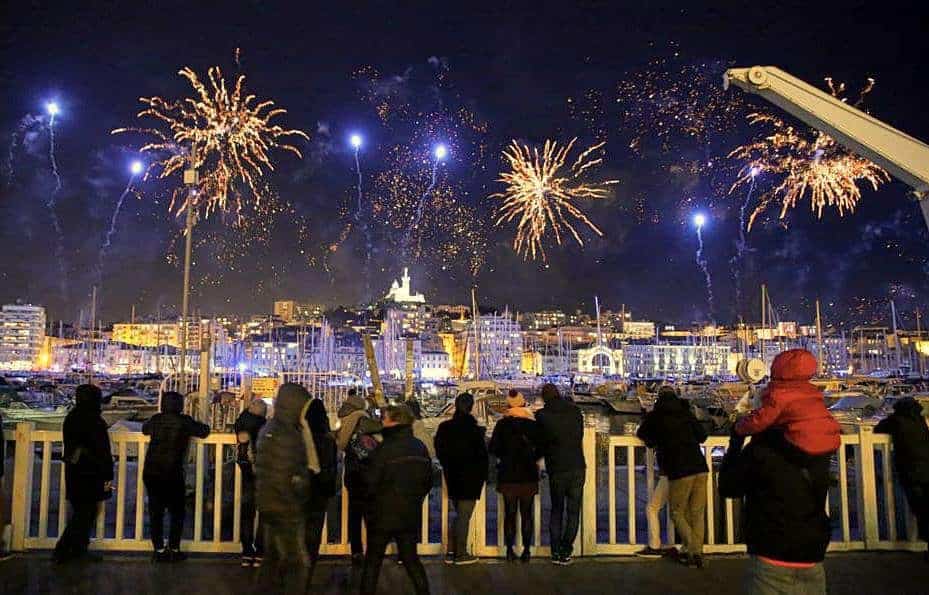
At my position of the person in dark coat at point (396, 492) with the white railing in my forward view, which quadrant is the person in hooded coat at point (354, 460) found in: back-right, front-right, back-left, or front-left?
front-left

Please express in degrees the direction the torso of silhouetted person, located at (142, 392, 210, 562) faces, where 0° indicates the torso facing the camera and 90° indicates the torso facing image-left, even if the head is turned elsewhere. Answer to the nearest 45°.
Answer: approximately 180°

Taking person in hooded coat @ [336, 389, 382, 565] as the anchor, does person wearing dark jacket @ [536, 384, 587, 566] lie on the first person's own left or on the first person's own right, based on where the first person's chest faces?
on the first person's own right

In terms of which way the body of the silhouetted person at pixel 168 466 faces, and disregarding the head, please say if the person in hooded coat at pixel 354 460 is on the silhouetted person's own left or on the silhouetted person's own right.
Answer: on the silhouetted person's own right

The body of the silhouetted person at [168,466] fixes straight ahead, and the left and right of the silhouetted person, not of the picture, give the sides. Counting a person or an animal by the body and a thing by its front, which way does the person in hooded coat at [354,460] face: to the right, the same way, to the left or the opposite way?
the same way

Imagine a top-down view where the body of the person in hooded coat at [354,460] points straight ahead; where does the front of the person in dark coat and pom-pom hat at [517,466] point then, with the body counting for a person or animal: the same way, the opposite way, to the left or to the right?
the same way

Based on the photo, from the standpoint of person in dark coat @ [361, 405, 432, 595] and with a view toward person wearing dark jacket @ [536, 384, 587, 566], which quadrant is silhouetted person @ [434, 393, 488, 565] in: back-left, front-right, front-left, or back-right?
front-left

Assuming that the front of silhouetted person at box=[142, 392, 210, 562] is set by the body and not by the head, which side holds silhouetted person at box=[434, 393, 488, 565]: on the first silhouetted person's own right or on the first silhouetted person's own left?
on the first silhouetted person's own right

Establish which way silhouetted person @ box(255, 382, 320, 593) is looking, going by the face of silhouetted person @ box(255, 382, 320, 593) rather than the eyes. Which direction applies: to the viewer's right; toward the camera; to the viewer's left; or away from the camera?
away from the camera

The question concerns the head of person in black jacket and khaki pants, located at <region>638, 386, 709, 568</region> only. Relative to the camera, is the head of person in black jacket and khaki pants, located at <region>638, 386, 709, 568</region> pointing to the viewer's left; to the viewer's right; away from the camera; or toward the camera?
away from the camera

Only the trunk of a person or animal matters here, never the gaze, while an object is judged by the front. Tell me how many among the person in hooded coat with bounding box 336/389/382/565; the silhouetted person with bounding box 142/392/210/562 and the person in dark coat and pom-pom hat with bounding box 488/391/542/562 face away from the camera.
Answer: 3

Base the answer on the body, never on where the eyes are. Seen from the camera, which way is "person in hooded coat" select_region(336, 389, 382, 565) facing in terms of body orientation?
away from the camera

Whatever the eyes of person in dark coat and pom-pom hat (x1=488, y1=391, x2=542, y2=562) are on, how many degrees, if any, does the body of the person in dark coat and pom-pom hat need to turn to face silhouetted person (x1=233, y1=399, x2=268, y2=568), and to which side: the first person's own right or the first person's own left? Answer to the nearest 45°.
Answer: approximately 90° to the first person's own left

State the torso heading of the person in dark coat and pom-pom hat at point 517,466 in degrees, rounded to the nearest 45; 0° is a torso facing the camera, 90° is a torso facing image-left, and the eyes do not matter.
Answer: approximately 180°

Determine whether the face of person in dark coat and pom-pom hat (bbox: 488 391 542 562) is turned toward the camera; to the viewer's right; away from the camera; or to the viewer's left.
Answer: away from the camera

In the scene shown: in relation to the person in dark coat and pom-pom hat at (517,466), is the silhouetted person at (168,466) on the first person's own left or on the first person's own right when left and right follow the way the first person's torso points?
on the first person's own left

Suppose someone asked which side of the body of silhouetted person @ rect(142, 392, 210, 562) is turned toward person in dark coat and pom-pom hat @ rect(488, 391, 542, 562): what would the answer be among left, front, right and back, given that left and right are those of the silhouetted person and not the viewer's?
right

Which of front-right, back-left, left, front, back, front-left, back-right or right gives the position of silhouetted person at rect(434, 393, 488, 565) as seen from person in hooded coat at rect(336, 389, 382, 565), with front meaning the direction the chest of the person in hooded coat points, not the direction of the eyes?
right
